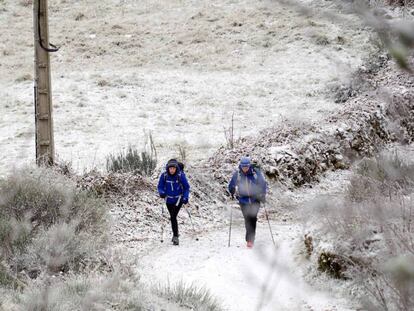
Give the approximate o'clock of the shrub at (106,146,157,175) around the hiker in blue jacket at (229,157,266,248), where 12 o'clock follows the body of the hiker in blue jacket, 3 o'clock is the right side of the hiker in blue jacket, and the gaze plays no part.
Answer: The shrub is roughly at 5 o'clock from the hiker in blue jacket.

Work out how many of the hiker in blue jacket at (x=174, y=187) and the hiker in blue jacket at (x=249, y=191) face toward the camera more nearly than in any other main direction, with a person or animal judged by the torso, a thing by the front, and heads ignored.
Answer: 2

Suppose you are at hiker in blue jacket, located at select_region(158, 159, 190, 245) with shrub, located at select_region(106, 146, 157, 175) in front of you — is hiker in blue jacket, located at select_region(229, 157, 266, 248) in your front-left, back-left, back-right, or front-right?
back-right

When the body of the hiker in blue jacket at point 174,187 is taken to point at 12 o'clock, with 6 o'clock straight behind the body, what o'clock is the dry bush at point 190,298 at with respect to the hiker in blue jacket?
The dry bush is roughly at 12 o'clock from the hiker in blue jacket.

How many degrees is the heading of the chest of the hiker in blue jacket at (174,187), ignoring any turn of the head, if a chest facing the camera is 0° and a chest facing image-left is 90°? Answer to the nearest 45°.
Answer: approximately 0°

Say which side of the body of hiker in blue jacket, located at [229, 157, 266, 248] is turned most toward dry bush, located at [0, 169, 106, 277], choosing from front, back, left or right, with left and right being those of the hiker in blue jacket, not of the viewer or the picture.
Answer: right

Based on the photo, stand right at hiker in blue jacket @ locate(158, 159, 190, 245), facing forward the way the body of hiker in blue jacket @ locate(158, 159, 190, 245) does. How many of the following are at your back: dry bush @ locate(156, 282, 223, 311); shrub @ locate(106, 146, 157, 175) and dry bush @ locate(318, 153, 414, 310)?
1

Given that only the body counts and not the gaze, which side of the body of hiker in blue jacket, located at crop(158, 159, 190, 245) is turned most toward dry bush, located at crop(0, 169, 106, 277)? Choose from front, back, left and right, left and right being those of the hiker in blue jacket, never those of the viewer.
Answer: right

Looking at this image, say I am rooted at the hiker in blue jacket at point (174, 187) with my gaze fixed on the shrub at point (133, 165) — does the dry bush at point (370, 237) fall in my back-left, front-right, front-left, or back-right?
back-right

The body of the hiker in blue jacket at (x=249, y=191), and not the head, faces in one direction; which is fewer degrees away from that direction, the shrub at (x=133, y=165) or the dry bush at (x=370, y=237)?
the dry bush

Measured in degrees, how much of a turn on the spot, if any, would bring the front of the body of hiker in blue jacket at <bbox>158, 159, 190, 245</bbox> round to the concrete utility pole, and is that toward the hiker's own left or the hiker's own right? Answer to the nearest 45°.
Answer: approximately 135° to the hiker's own right

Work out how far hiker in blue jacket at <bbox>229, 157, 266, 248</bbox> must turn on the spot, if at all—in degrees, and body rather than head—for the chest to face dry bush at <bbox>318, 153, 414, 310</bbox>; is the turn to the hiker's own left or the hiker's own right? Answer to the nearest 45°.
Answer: approximately 45° to the hiker's own left
